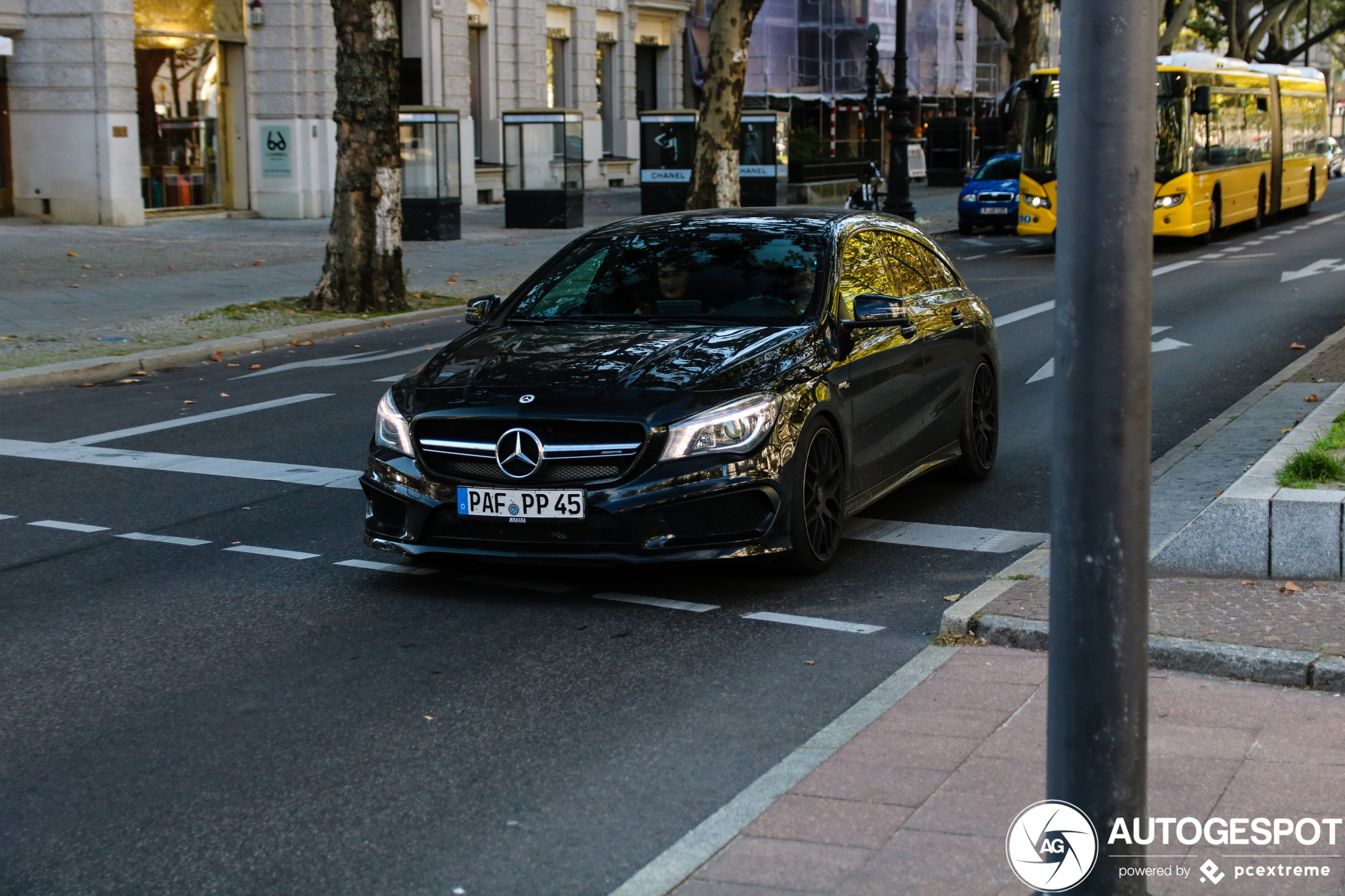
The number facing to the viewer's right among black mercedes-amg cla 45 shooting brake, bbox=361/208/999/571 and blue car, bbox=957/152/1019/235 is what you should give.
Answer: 0

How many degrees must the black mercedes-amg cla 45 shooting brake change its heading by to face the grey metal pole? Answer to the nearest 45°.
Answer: approximately 45° to its left

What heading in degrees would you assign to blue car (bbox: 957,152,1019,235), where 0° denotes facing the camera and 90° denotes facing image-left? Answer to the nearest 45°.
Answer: approximately 45°

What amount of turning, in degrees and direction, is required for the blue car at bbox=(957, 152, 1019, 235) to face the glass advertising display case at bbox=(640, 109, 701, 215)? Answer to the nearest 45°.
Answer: approximately 135° to its right

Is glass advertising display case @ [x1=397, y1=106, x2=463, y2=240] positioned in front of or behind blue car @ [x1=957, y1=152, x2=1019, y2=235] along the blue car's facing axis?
in front

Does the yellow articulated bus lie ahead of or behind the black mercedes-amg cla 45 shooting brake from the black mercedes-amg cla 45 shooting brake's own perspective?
behind

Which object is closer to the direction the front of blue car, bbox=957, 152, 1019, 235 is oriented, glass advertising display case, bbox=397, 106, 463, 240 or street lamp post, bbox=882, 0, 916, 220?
the glass advertising display case

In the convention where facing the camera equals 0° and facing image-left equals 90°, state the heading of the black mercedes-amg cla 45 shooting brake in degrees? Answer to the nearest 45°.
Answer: approximately 45°

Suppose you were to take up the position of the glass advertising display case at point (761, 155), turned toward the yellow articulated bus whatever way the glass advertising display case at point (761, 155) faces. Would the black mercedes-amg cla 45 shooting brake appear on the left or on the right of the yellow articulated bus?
right

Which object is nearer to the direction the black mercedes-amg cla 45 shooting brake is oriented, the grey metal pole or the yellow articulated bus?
the grey metal pole

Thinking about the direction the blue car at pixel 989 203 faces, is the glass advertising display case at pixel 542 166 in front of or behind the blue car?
in front

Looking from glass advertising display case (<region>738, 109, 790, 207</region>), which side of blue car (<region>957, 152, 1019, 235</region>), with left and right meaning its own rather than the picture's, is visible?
right
